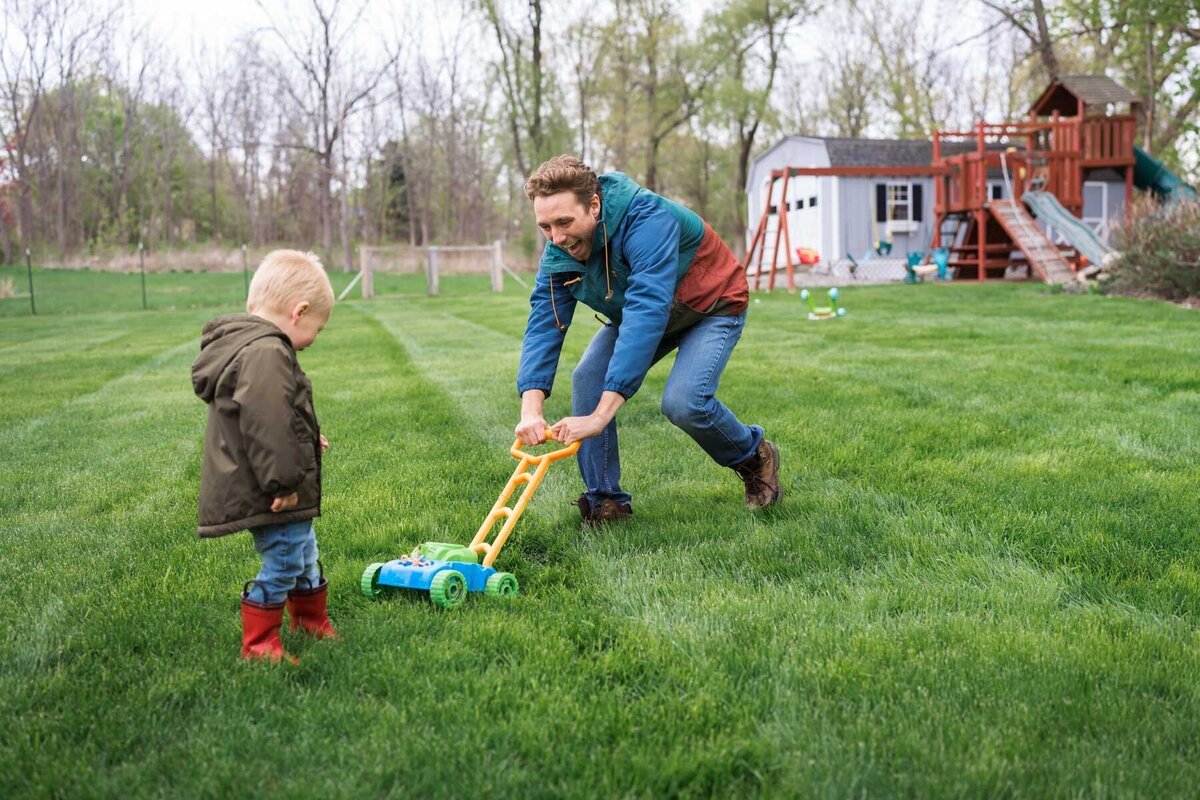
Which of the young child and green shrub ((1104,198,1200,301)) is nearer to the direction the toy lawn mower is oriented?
the young child

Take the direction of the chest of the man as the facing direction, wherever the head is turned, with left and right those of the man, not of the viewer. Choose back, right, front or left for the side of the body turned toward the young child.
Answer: front

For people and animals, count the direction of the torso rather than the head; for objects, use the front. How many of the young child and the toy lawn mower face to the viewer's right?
1

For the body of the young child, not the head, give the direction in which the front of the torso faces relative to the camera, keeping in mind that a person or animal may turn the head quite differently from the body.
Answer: to the viewer's right

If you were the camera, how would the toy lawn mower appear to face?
facing the viewer and to the left of the viewer

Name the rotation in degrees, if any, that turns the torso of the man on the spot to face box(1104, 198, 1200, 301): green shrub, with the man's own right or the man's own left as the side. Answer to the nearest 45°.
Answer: approximately 180°

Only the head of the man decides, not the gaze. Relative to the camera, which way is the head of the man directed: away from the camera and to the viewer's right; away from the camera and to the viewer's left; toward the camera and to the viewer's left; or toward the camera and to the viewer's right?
toward the camera and to the viewer's left

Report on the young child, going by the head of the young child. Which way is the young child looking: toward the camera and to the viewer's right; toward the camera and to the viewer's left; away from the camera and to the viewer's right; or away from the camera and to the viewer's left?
away from the camera and to the viewer's right

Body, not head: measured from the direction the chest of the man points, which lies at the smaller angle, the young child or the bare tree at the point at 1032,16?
the young child
